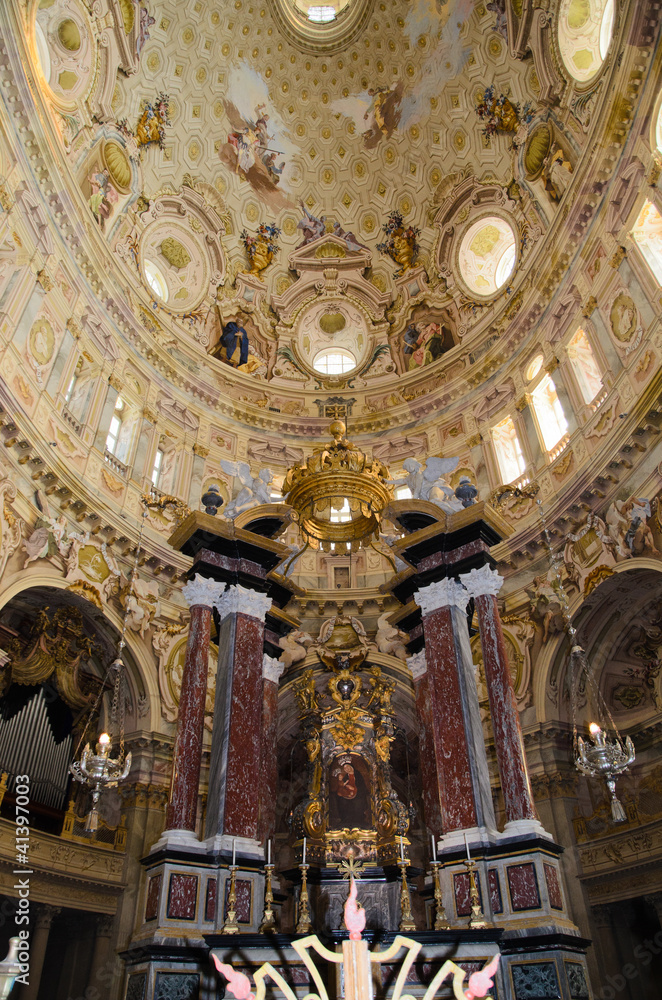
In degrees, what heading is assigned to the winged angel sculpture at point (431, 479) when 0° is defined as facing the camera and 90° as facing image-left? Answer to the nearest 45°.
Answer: approximately 45°

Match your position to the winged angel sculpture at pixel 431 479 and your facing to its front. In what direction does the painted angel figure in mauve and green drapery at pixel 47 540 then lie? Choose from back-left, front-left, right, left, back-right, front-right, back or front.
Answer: front-right

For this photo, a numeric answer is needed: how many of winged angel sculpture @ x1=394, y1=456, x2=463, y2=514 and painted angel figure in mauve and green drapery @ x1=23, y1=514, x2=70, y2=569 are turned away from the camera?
0

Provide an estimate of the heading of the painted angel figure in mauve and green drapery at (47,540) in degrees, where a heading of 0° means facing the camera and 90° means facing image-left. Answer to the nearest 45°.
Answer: approximately 315°

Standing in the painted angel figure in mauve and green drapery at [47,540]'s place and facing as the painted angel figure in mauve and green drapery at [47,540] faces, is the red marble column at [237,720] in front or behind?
in front

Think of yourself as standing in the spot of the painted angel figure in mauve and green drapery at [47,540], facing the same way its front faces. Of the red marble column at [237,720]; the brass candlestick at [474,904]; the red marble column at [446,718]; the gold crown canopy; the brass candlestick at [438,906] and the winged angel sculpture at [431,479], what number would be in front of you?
6
